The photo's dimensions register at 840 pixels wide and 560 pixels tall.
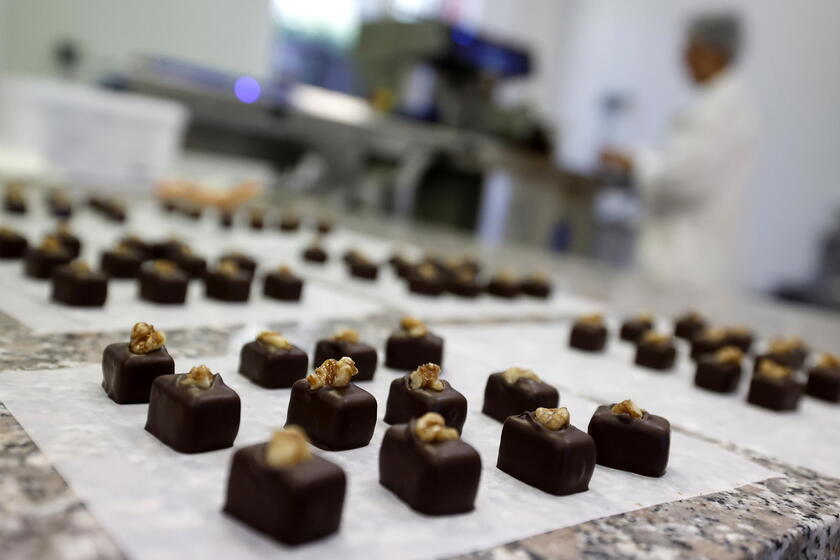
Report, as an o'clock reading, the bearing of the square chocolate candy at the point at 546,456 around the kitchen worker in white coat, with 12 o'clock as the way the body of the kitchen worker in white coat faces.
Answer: The square chocolate candy is roughly at 9 o'clock from the kitchen worker in white coat.

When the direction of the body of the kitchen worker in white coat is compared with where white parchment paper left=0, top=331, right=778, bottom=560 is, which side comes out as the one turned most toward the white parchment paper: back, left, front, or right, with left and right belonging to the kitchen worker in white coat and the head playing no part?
left

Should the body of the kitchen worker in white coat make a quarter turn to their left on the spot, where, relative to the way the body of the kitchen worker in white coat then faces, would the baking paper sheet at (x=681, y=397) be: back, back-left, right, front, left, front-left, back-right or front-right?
front

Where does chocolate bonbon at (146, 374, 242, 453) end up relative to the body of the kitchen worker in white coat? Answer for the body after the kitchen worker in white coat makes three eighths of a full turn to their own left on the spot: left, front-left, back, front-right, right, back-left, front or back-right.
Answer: front-right

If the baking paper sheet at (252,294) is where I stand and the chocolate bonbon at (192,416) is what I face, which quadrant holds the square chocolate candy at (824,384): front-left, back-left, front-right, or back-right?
front-left

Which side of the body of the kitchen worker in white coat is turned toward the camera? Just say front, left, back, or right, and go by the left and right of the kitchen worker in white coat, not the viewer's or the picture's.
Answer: left

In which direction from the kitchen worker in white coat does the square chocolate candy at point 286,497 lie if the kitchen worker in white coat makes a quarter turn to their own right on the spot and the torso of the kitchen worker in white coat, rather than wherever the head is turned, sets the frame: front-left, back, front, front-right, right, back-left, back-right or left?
back

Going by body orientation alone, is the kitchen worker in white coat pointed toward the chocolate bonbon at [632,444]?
no

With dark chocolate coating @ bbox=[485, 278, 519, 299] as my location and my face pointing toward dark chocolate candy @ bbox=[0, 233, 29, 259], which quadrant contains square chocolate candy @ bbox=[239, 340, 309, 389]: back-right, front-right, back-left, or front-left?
front-left

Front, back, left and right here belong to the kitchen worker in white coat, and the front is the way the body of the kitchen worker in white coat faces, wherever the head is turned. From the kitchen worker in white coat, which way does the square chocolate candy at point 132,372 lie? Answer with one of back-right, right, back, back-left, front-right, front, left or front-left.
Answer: left

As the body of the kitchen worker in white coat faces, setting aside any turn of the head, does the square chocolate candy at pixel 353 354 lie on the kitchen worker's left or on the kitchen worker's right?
on the kitchen worker's left

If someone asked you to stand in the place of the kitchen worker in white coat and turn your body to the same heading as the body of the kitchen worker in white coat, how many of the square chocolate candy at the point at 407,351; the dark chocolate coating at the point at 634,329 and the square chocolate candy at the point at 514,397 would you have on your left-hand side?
3

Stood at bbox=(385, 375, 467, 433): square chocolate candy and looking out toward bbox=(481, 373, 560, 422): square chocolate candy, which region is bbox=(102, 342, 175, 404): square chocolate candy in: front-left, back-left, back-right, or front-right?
back-left

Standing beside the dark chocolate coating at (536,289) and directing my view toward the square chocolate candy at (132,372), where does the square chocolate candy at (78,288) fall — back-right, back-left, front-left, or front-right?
front-right

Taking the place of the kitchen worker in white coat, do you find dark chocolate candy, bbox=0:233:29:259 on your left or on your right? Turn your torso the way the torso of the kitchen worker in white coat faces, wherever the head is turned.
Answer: on your left

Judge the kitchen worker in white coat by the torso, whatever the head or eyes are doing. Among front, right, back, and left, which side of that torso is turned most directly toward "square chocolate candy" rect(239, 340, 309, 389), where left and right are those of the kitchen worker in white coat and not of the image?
left

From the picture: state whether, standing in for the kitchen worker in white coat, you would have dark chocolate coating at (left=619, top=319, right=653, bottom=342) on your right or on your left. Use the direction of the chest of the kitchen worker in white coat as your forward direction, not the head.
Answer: on your left
